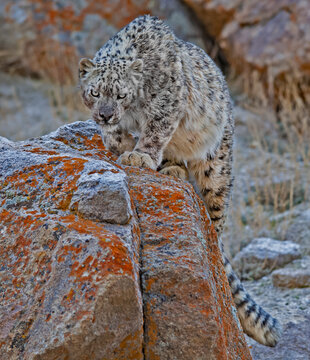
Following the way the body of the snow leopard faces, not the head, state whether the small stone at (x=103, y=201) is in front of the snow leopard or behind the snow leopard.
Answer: in front

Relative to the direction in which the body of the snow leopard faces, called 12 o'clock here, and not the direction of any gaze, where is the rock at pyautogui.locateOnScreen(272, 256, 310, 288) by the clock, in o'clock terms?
The rock is roughly at 7 o'clock from the snow leopard.

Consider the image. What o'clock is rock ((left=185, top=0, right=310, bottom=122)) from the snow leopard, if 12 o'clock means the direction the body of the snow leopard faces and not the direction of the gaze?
The rock is roughly at 5 o'clock from the snow leopard.

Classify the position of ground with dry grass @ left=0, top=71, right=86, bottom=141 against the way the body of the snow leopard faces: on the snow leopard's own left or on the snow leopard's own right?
on the snow leopard's own right

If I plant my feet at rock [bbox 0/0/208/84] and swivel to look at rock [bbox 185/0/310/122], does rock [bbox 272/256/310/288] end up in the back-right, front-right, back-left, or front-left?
front-right

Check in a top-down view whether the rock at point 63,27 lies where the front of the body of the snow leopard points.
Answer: no

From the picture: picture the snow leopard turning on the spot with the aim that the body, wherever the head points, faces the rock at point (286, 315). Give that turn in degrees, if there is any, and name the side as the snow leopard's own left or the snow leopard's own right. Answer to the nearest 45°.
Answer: approximately 135° to the snow leopard's own left

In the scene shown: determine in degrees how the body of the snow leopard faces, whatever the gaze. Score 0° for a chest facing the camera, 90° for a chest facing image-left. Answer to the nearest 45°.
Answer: approximately 45°

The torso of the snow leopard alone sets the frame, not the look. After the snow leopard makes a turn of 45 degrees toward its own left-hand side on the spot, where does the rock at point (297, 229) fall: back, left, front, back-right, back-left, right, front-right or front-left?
back-left

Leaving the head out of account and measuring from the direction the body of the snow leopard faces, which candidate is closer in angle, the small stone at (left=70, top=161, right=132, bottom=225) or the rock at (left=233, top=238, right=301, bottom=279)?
the small stone

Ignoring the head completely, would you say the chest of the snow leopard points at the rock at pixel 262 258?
no

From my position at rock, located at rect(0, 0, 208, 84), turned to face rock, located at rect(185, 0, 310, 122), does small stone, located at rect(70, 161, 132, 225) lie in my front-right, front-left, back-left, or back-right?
front-right
